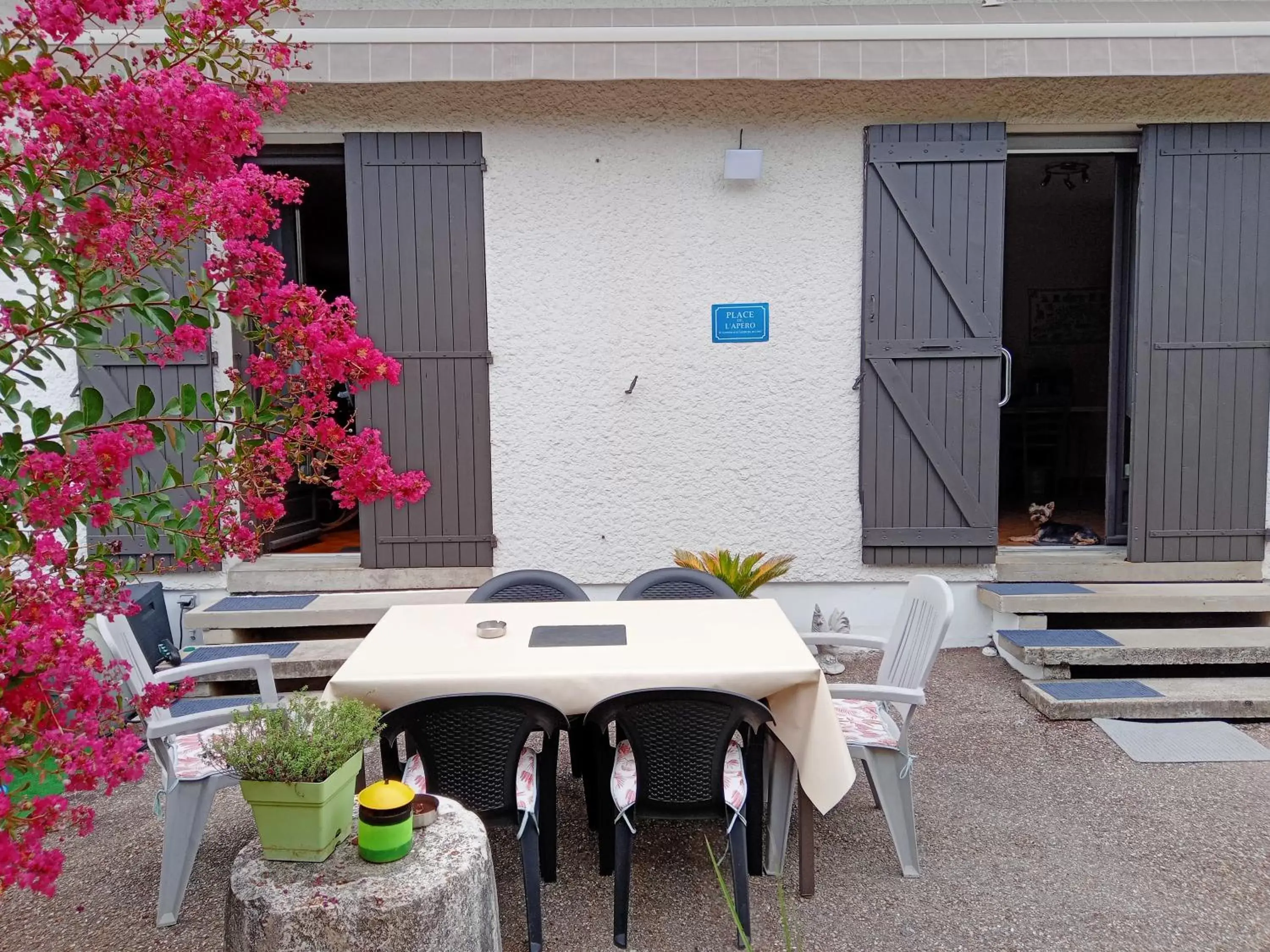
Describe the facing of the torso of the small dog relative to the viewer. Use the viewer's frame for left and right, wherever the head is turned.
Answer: facing to the left of the viewer

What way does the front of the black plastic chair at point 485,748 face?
away from the camera

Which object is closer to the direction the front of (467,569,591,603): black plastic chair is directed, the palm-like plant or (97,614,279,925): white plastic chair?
the white plastic chair

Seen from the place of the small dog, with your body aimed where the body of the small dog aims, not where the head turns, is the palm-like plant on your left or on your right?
on your left

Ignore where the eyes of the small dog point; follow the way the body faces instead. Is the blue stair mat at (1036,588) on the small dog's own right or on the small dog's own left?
on the small dog's own left

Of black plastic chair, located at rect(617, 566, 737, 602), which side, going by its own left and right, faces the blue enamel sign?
back

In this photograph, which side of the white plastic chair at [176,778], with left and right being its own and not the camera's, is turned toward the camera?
right

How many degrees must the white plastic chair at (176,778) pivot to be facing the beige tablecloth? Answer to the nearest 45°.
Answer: approximately 45° to its right

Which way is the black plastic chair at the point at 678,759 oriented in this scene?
away from the camera

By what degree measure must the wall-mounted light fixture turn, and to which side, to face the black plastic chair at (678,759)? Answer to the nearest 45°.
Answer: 0° — it already faces it
